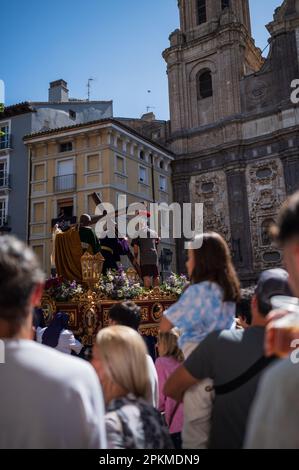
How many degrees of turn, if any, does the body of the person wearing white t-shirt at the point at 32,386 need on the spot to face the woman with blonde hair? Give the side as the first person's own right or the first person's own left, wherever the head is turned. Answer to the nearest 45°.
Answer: approximately 45° to the first person's own right

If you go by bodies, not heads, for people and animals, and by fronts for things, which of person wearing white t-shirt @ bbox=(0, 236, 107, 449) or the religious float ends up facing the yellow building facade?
the person wearing white t-shirt

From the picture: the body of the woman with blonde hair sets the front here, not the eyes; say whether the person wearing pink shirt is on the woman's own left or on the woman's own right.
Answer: on the woman's own right

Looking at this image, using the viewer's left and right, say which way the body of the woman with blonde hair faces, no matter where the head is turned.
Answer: facing away from the viewer and to the left of the viewer

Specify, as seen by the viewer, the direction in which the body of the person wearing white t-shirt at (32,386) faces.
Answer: away from the camera

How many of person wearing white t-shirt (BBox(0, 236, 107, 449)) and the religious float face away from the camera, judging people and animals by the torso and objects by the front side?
1

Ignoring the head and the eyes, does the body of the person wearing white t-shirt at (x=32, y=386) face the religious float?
yes

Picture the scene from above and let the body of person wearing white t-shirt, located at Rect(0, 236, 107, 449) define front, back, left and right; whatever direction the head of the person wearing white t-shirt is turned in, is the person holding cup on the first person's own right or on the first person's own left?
on the first person's own right
